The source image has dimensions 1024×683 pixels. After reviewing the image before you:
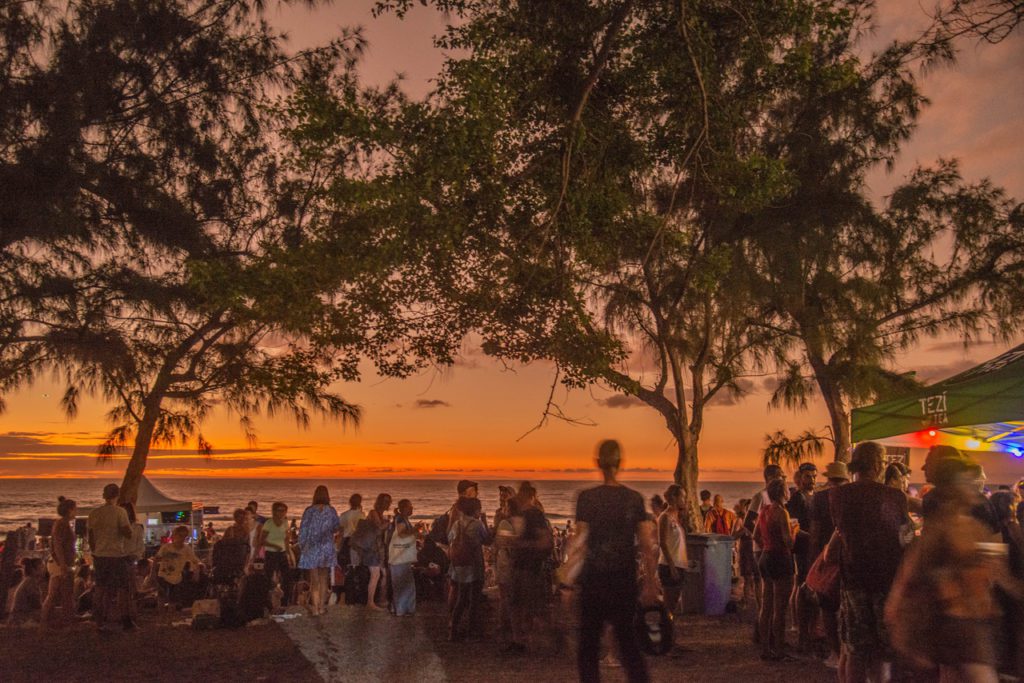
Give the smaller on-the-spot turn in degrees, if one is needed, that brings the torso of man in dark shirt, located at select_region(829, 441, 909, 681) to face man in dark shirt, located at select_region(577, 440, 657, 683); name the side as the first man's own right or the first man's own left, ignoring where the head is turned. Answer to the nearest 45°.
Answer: approximately 135° to the first man's own left

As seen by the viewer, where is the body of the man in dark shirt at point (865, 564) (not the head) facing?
away from the camera

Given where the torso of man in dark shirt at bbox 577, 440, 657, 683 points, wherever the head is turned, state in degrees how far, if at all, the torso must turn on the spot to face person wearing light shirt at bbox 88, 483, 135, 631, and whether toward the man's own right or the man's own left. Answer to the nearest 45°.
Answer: approximately 45° to the man's own left

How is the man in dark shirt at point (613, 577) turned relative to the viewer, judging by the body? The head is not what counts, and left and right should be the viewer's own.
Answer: facing away from the viewer
